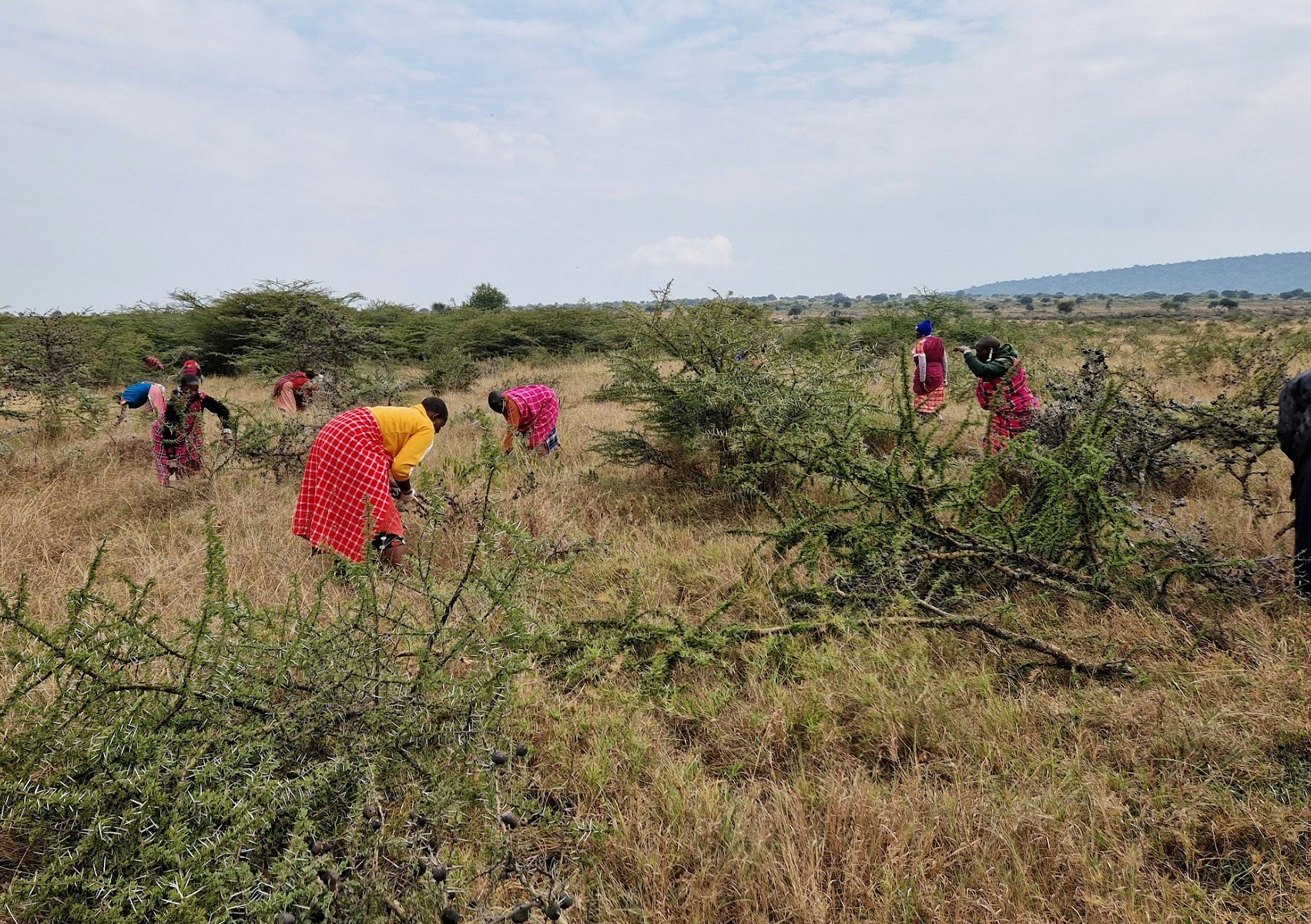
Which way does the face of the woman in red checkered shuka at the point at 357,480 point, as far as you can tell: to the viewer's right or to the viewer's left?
to the viewer's right

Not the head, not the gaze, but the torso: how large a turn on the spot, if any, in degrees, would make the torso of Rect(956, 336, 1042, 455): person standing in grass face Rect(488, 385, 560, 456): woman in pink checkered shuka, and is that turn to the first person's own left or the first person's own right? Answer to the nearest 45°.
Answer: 0° — they already face them

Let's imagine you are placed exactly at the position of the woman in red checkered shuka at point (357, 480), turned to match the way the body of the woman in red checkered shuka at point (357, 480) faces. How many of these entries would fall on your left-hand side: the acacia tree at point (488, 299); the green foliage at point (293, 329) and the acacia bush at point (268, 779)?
2

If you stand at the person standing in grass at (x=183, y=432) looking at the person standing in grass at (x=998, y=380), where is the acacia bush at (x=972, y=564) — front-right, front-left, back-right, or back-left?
front-right

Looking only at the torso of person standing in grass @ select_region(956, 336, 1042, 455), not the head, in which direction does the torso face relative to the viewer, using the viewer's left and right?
facing to the left of the viewer

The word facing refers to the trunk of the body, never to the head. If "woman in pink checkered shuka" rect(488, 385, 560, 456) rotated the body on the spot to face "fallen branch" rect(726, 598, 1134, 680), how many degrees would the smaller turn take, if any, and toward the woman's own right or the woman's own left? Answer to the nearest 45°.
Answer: approximately 90° to the woman's own left

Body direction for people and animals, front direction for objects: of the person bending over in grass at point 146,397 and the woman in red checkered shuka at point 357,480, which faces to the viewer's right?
the woman in red checkered shuka

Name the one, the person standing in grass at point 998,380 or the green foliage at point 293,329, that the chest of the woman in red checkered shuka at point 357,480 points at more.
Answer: the person standing in grass

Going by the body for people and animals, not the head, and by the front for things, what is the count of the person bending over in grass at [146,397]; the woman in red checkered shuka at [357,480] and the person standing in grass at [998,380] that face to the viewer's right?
1

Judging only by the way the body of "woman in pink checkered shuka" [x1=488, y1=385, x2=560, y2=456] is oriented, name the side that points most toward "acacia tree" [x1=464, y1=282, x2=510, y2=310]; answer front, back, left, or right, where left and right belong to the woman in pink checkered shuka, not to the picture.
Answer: right

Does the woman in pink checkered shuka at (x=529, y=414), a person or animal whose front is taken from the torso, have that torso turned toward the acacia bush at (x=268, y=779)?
no

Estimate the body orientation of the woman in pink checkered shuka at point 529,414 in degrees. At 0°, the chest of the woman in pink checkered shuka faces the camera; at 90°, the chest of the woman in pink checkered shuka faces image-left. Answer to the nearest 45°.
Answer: approximately 90°

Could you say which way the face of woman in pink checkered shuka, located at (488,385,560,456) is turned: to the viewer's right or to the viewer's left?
to the viewer's left

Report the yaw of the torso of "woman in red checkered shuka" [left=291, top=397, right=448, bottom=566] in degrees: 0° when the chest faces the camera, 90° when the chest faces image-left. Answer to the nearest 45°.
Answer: approximately 270°

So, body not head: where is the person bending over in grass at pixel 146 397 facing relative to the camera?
to the viewer's left

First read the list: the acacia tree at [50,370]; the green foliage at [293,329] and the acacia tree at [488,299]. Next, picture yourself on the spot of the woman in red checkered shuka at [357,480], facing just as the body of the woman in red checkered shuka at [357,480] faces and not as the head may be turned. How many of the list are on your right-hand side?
0
